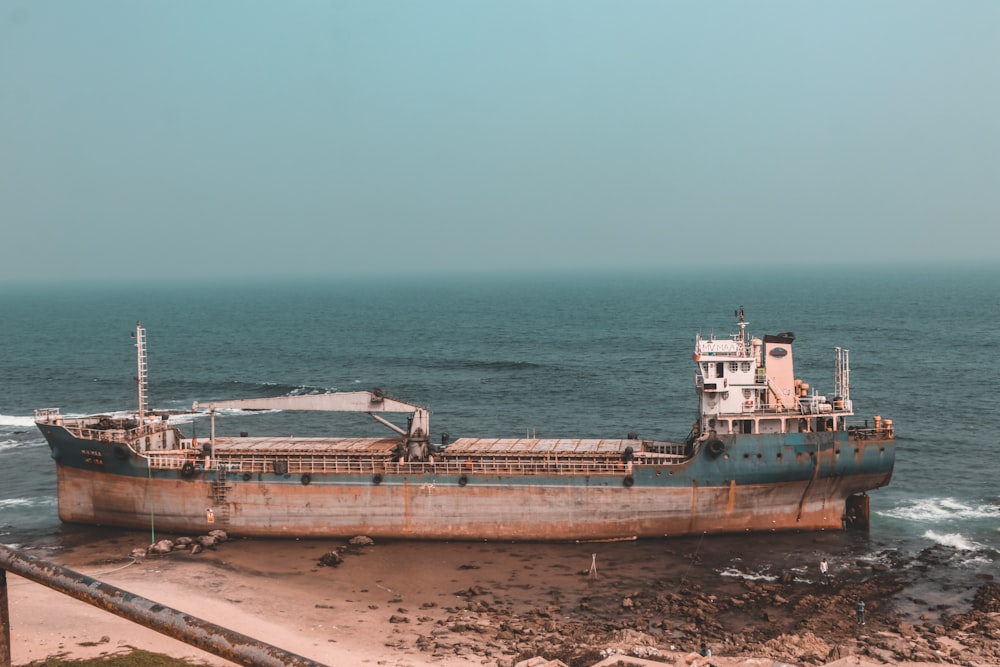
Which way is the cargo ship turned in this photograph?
to the viewer's left
